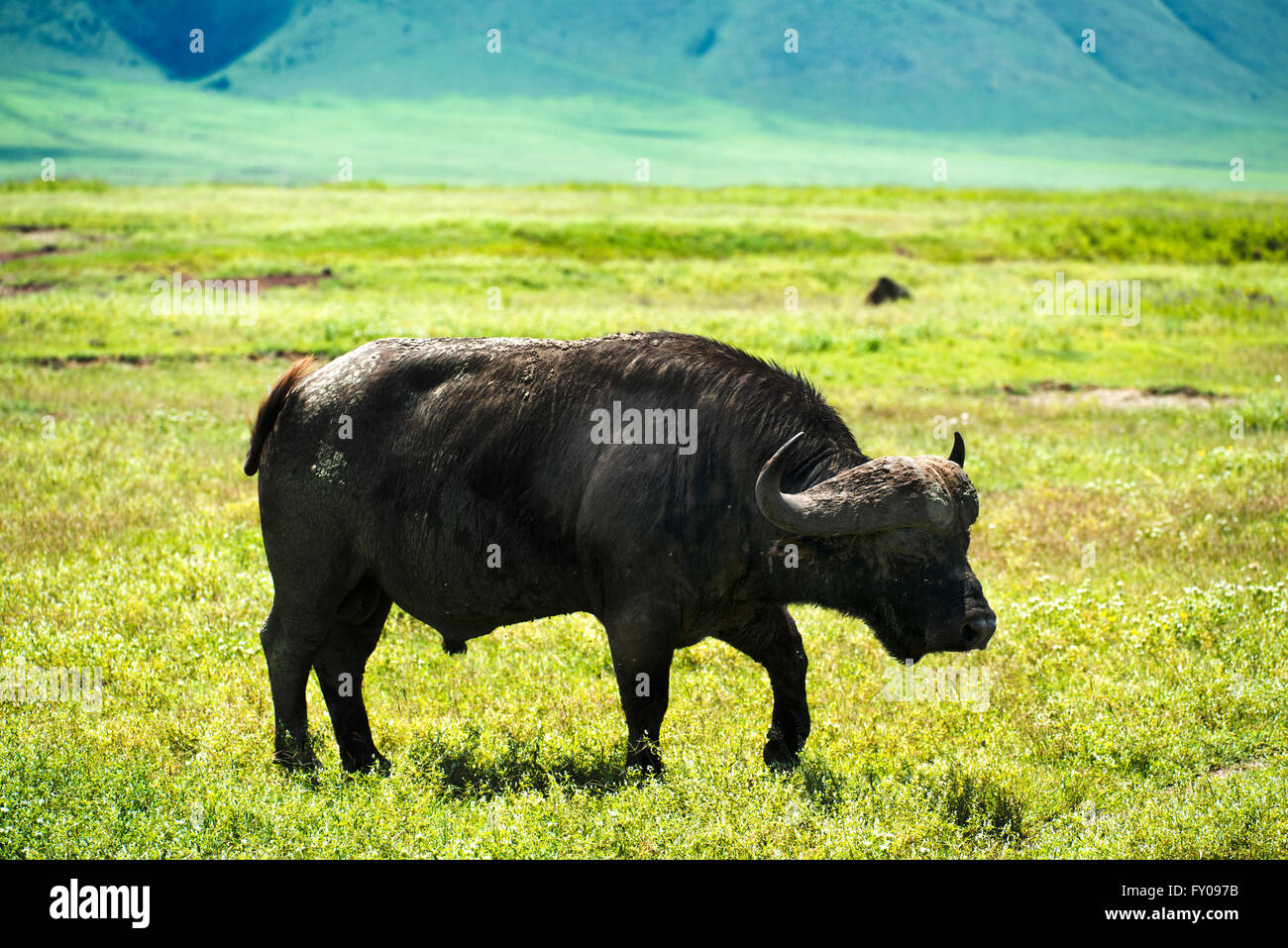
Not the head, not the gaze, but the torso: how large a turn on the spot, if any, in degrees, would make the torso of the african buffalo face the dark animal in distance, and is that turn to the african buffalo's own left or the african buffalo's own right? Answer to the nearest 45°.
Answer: approximately 90° to the african buffalo's own left

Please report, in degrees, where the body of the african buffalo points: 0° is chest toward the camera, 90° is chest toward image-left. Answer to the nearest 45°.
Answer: approximately 270°
